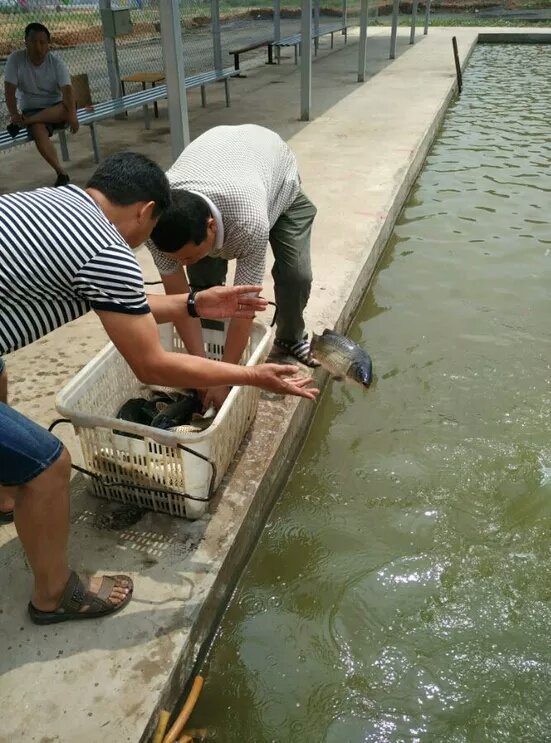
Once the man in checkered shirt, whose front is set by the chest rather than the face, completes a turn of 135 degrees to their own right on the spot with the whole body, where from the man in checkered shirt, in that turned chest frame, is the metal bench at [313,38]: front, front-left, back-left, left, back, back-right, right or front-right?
front

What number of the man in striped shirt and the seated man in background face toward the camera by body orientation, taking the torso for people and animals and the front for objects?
1

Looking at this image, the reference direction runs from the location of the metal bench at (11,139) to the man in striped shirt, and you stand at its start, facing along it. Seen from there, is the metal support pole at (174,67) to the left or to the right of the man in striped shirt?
left

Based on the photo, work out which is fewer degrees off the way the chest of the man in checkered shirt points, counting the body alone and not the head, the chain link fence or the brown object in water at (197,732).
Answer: the brown object in water

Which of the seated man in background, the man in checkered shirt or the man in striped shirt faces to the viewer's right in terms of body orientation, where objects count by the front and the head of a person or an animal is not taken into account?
the man in striped shirt

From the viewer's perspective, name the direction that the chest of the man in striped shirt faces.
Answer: to the viewer's right

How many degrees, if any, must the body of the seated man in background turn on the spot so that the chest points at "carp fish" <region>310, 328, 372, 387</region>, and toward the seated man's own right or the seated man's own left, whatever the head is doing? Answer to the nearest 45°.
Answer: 0° — they already face it

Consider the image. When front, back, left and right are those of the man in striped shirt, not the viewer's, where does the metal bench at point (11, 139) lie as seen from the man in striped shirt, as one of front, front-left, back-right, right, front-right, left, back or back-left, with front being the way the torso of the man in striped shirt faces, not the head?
left

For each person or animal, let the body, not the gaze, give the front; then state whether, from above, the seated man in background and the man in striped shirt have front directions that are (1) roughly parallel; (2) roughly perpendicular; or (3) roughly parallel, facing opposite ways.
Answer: roughly perpendicular

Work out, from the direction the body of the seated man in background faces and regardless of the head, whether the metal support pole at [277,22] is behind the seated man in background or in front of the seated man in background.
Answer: behind

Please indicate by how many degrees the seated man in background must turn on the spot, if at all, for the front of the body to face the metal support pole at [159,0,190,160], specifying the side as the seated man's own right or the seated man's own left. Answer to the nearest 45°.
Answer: approximately 45° to the seated man's own left

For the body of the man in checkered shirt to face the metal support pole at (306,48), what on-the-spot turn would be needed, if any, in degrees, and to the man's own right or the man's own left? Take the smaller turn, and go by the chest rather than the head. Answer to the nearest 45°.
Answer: approximately 135° to the man's own right

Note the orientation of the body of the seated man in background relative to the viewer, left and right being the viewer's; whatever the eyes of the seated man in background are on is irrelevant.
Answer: facing the viewer

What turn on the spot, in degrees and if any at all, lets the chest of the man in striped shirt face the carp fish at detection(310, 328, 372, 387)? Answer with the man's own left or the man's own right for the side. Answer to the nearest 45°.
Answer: approximately 45° to the man's own left

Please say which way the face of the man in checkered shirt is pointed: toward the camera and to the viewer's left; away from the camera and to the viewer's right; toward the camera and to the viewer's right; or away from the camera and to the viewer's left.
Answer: toward the camera and to the viewer's left

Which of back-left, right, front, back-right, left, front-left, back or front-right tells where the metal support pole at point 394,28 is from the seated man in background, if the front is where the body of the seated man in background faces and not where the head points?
back-left
